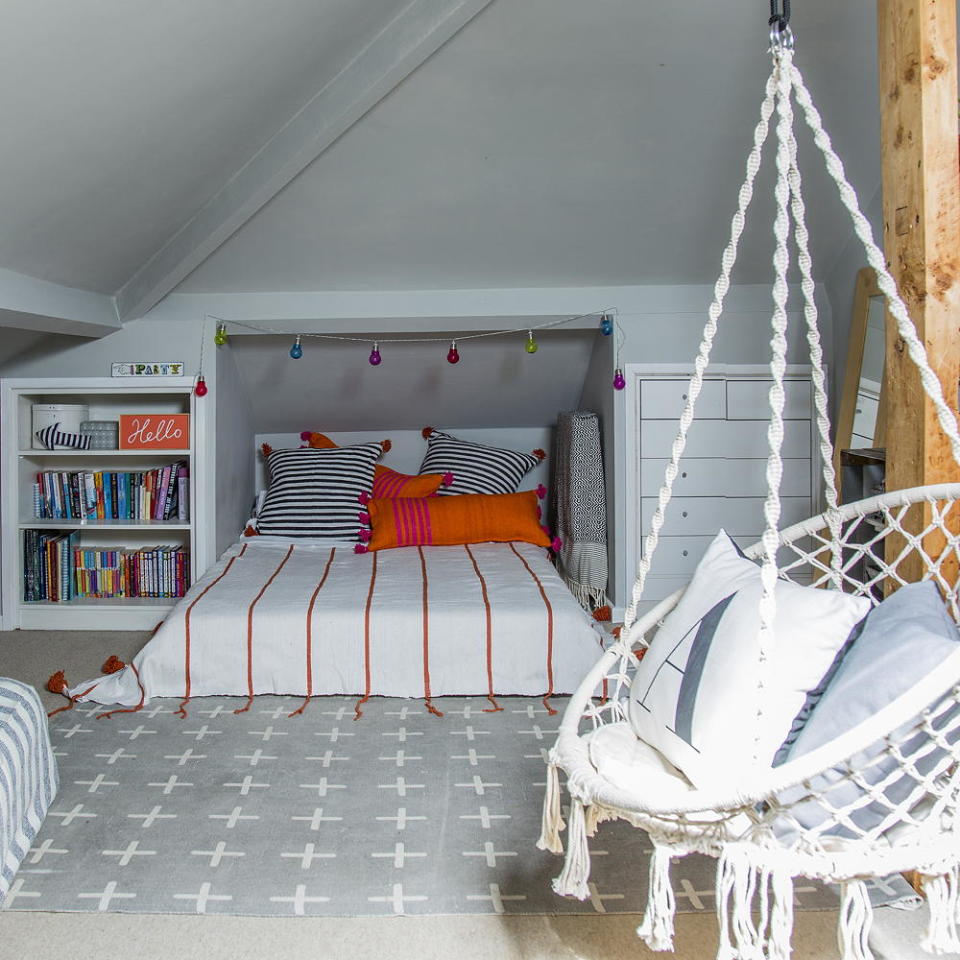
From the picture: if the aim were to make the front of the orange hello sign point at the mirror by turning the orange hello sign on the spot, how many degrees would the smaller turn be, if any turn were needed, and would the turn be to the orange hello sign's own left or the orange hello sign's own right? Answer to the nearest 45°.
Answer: approximately 45° to the orange hello sign's own left

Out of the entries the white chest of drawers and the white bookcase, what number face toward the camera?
2

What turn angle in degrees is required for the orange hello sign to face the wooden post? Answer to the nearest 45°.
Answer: approximately 45° to its left

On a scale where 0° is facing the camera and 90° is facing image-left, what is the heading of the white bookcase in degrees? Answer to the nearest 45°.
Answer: approximately 0°

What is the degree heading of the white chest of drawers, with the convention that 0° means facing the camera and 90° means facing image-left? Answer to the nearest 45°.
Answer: approximately 0°

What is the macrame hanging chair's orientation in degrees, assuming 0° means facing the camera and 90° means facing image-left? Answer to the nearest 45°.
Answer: approximately 45°

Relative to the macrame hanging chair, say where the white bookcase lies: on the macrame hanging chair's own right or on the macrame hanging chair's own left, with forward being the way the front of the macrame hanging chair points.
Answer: on the macrame hanging chair's own right
